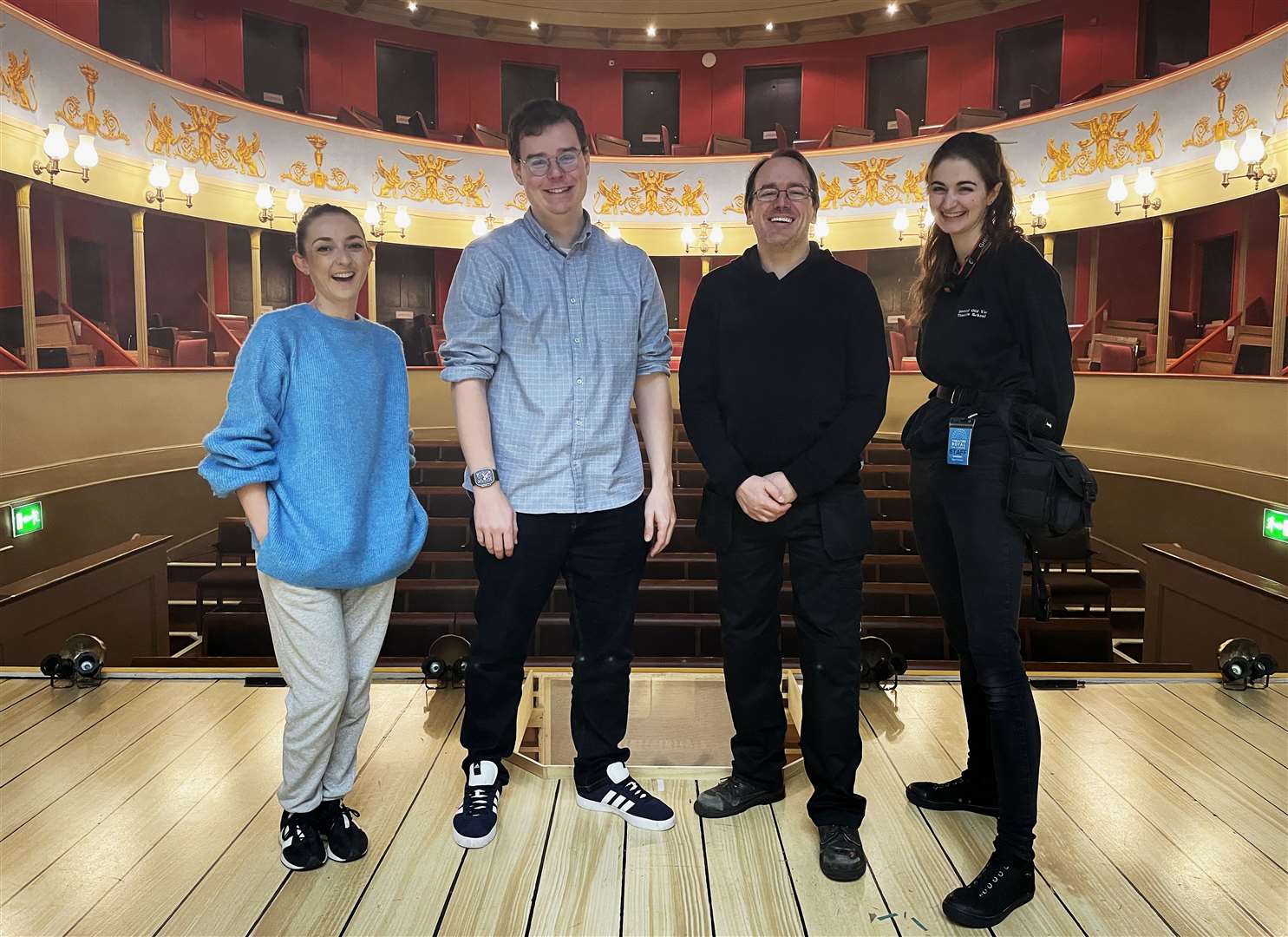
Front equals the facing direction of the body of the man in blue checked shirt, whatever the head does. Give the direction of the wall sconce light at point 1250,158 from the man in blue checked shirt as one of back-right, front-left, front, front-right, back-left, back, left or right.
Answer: back-left

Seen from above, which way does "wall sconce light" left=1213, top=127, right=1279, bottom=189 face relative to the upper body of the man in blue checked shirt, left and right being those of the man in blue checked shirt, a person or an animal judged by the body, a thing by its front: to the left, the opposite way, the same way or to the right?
to the right

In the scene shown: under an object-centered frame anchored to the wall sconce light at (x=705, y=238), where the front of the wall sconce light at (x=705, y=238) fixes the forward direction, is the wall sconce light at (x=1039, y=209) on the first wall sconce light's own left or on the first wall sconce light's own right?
on the first wall sconce light's own left

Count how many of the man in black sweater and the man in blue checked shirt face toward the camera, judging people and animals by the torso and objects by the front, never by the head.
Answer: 2

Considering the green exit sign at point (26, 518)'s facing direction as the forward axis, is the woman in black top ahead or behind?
ahead

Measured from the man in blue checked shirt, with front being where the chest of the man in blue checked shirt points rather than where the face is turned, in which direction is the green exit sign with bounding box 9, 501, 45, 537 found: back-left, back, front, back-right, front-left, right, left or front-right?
back-right

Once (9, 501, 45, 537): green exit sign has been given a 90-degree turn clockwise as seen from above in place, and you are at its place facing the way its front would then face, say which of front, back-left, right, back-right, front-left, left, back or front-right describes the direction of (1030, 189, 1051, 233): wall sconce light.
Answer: back-left

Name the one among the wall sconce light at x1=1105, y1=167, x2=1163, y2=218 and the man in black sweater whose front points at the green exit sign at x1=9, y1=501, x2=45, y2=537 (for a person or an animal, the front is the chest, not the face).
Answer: the wall sconce light

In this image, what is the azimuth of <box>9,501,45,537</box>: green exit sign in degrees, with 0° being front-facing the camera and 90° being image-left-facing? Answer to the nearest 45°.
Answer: approximately 315°

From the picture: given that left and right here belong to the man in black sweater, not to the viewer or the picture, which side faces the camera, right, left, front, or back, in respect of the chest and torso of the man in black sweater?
front

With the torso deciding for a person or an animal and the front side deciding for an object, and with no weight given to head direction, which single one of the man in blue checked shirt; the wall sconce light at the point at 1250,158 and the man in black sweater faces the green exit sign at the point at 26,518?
the wall sconce light

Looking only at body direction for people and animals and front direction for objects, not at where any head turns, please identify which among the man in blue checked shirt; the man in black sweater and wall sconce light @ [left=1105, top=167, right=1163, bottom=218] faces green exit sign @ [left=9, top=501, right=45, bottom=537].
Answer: the wall sconce light

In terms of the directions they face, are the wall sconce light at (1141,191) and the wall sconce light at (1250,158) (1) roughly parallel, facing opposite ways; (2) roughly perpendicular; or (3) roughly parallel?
roughly parallel

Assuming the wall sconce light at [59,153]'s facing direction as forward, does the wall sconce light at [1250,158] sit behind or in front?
in front

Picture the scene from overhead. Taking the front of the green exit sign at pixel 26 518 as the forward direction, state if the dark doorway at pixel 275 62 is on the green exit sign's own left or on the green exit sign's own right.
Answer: on the green exit sign's own left

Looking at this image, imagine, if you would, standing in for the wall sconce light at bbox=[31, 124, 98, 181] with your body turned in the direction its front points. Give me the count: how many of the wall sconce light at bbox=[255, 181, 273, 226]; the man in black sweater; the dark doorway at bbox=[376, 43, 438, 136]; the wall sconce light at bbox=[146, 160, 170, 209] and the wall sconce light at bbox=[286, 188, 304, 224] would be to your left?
4

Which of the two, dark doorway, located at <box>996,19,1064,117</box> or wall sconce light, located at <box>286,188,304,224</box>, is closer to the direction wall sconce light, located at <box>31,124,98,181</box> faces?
the dark doorway
